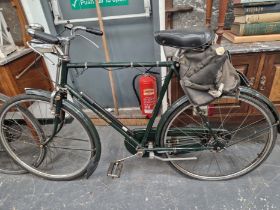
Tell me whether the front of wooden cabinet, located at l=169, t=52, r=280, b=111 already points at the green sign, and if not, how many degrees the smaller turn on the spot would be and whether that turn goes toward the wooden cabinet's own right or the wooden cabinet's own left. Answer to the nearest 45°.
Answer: approximately 90° to the wooden cabinet's own right

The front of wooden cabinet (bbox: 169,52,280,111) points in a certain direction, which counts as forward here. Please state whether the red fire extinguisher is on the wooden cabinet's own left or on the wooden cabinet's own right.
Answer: on the wooden cabinet's own right

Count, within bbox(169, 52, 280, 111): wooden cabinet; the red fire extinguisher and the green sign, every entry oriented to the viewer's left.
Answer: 0

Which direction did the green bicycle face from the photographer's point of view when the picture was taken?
facing to the left of the viewer

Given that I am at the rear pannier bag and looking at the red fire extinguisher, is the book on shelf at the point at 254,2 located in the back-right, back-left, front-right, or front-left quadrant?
front-right

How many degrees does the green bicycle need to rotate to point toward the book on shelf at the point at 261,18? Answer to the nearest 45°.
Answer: approximately 180°

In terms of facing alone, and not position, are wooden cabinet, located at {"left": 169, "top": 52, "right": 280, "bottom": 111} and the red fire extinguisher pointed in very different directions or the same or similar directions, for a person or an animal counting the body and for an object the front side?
same or similar directions

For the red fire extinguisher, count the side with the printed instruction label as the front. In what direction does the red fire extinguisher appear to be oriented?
toward the camera

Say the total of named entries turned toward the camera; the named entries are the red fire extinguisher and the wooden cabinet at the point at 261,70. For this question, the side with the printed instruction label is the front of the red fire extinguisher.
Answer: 2

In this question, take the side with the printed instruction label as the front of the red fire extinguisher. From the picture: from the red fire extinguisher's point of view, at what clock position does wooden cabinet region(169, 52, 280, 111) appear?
The wooden cabinet is roughly at 10 o'clock from the red fire extinguisher.

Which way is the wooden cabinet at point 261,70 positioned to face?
toward the camera

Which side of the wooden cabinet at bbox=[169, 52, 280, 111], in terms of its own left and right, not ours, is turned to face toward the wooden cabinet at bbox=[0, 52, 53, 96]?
right

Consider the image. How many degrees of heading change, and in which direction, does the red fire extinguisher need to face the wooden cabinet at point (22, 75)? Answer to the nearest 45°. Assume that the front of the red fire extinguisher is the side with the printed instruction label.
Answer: approximately 90° to its right

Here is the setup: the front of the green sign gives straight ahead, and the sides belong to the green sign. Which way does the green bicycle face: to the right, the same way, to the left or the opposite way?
to the right

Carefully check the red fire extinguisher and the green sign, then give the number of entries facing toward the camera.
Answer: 2

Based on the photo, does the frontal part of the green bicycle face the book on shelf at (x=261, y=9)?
no

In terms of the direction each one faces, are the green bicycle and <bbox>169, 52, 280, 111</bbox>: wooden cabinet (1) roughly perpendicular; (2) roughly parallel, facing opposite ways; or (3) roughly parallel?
roughly perpendicular

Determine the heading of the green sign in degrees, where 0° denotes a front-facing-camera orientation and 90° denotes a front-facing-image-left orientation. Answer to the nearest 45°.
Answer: approximately 0°

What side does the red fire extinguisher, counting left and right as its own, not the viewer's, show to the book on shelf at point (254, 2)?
left

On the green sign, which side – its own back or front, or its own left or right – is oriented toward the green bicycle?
front
